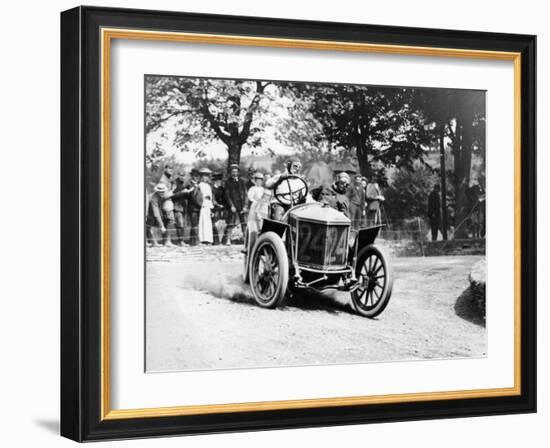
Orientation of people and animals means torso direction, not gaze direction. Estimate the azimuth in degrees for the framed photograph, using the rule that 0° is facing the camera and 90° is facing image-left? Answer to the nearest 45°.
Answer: approximately 315°
